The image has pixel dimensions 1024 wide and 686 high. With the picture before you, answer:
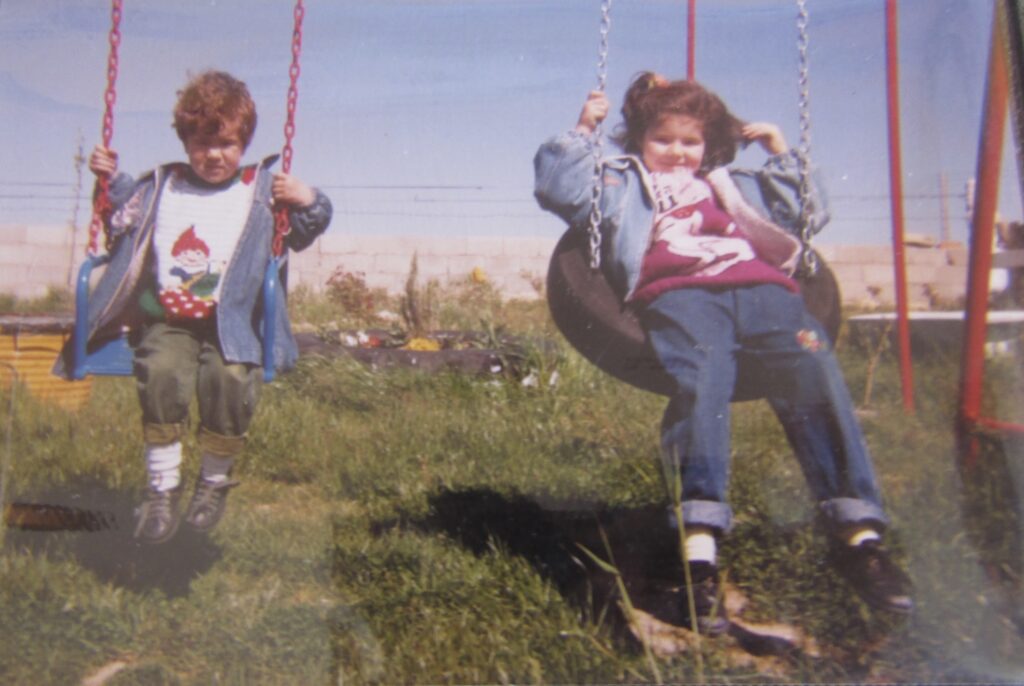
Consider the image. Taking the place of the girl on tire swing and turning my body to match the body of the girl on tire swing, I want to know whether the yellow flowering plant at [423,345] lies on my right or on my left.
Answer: on my right

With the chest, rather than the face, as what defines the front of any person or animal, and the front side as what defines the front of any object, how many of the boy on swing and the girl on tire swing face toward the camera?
2

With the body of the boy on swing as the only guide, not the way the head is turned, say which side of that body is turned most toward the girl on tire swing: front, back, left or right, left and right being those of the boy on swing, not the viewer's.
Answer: left

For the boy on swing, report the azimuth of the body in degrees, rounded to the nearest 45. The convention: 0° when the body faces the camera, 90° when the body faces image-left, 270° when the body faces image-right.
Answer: approximately 0°

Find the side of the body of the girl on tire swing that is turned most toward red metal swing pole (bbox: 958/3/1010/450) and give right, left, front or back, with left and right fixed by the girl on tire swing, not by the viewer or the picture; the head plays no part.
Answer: left

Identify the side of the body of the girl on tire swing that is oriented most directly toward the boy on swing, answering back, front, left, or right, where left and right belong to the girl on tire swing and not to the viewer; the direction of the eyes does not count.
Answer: right
